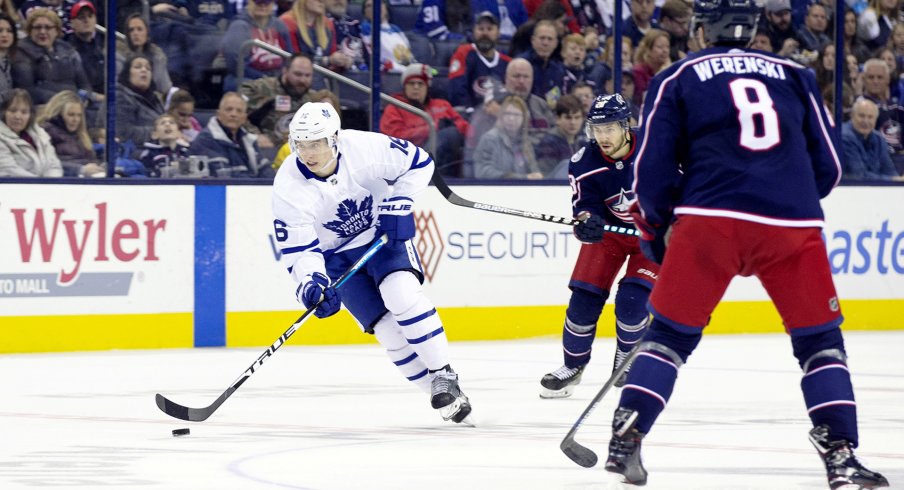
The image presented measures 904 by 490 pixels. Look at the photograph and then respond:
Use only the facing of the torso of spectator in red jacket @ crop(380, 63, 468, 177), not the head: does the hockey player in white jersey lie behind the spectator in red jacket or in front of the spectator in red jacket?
in front

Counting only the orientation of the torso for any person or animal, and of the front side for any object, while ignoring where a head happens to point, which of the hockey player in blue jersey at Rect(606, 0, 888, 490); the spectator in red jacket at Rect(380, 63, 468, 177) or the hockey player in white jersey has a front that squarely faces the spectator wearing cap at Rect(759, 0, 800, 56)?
the hockey player in blue jersey

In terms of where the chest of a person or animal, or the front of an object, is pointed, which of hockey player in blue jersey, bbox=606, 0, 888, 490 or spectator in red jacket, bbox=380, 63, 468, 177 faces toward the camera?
the spectator in red jacket

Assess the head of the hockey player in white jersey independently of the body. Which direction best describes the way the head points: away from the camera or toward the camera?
toward the camera

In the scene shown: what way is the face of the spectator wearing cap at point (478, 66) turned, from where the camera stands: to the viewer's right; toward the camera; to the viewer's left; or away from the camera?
toward the camera

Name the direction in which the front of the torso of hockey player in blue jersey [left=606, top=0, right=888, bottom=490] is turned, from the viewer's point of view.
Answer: away from the camera

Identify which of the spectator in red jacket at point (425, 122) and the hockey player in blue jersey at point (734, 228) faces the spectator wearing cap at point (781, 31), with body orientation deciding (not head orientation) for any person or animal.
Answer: the hockey player in blue jersey

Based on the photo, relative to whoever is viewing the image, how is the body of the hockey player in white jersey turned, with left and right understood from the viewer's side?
facing the viewer and to the left of the viewer

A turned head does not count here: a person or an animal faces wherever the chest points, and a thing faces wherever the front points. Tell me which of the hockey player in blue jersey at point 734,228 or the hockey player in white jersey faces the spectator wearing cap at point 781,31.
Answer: the hockey player in blue jersey

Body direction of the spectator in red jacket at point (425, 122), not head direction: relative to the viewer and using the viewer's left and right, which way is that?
facing the viewer

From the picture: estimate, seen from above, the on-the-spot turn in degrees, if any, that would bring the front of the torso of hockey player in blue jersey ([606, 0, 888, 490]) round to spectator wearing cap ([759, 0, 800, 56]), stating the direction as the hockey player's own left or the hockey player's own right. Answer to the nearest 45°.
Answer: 0° — they already face them

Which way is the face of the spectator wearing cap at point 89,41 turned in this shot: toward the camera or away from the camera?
toward the camera

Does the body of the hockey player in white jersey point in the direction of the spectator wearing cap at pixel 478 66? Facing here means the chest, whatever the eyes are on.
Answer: no
